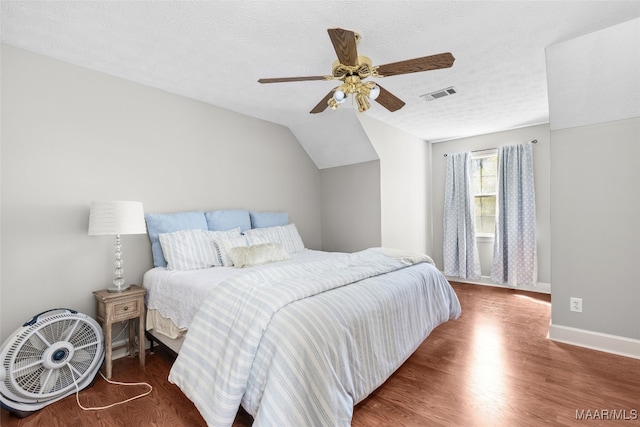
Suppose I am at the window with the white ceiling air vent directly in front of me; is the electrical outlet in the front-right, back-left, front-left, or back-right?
front-left

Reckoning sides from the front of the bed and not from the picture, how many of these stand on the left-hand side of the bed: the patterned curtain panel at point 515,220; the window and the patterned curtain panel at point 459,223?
3

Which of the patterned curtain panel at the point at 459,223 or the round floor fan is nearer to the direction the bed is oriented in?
the patterned curtain panel

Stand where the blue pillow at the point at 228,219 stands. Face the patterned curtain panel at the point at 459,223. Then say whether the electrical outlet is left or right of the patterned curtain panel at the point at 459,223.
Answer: right

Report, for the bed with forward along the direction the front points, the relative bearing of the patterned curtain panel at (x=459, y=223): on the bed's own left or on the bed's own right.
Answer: on the bed's own left

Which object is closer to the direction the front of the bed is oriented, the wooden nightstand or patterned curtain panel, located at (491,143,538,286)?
the patterned curtain panel

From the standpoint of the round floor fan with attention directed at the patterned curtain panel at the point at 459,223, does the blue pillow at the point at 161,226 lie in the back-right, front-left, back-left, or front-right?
front-left

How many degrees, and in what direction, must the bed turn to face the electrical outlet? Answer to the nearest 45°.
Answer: approximately 45° to its left

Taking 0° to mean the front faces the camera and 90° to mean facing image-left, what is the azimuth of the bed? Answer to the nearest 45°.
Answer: approximately 315°

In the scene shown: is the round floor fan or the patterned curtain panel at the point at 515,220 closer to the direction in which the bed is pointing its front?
the patterned curtain panel

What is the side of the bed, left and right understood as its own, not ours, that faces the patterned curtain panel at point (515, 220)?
left
